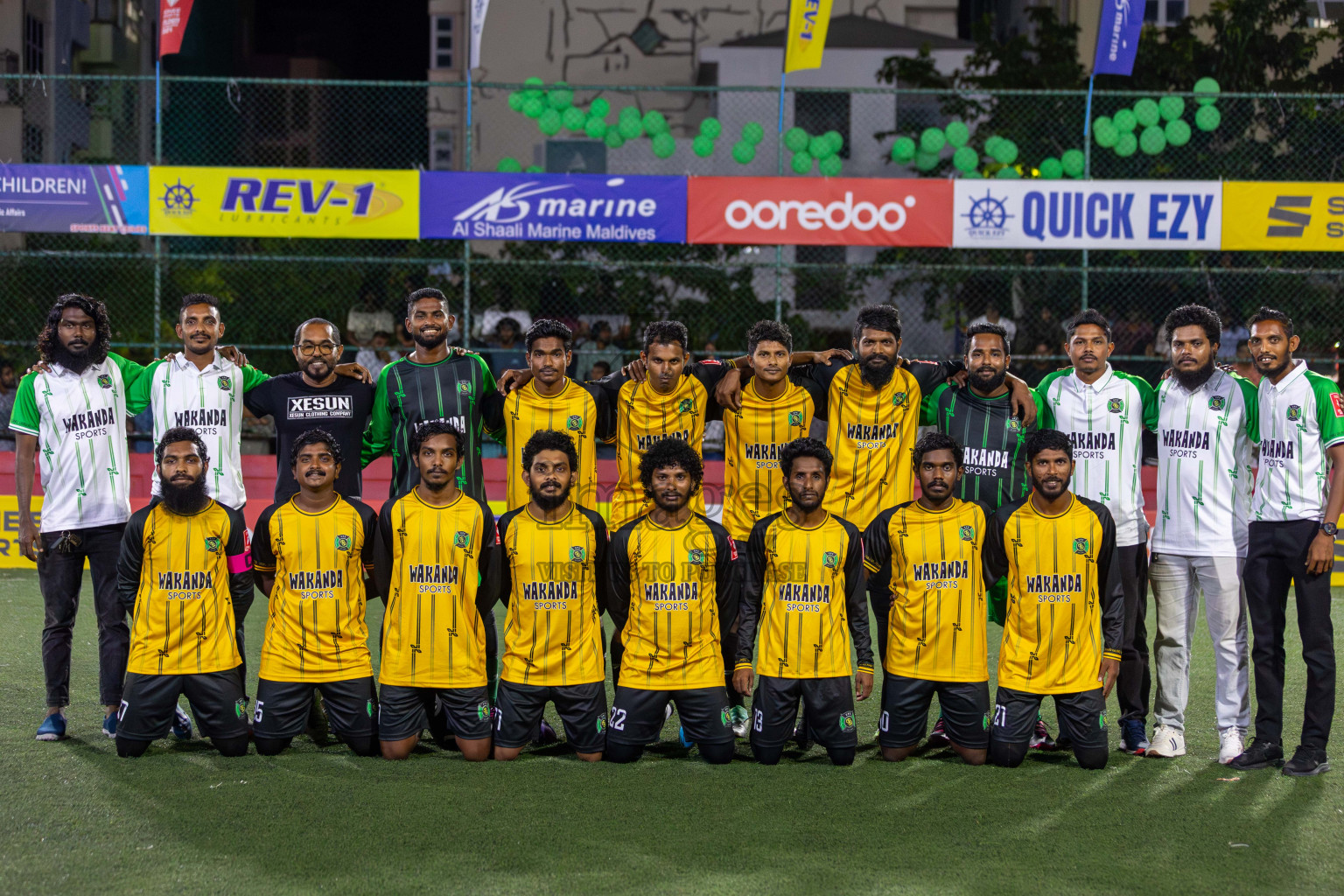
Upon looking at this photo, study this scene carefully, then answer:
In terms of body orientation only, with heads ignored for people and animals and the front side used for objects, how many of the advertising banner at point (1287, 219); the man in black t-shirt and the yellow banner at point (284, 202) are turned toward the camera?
3

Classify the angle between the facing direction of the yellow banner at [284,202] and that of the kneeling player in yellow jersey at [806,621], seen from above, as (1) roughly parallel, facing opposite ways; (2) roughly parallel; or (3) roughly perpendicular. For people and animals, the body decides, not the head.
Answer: roughly parallel

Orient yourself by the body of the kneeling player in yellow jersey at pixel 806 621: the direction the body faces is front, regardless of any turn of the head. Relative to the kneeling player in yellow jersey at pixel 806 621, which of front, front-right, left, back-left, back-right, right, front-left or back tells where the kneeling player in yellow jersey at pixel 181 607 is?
right

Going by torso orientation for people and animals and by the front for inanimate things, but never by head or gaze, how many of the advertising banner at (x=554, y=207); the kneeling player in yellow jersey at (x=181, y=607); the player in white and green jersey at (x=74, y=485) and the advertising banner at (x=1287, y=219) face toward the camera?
4

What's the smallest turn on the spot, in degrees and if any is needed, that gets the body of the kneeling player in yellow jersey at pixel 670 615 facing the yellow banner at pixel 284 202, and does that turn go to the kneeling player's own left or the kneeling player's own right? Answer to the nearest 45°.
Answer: approximately 135° to the kneeling player's own right

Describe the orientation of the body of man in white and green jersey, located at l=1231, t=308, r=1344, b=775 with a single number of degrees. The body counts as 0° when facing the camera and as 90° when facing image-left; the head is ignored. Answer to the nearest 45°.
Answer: approximately 45°

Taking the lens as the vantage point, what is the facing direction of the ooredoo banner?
facing the viewer

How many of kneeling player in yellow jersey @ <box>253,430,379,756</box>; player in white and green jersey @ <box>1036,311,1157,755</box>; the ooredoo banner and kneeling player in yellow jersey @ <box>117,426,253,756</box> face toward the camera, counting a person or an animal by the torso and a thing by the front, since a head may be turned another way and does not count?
4

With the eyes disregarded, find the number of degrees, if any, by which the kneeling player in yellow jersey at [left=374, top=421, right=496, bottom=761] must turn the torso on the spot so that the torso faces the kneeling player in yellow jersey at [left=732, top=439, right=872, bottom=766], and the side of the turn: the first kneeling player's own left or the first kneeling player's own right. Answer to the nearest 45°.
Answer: approximately 90° to the first kneeling player's own left

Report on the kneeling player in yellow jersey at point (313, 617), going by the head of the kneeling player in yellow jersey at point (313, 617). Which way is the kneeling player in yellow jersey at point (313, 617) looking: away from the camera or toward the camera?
toward the camera

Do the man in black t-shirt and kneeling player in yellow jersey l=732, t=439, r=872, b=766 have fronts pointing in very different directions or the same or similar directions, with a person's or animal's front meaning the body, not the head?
same or similar directions

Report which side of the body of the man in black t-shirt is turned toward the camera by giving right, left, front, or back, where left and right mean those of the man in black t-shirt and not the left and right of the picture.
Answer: front

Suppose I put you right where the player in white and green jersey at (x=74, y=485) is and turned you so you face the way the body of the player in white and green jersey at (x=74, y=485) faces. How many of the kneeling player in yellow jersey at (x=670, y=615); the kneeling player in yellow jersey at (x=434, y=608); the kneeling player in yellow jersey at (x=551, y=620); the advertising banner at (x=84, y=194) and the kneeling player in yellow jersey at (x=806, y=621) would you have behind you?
1

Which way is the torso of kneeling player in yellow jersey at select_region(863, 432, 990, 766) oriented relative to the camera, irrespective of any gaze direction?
toward the camera

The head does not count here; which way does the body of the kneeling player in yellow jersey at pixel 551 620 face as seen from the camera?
toward the camera

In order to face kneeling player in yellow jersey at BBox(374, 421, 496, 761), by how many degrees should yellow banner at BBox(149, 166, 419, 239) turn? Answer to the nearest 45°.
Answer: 0° — it already faces them

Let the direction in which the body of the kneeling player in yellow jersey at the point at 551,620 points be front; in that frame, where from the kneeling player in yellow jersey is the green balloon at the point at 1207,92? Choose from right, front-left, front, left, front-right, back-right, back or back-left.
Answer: back-left
